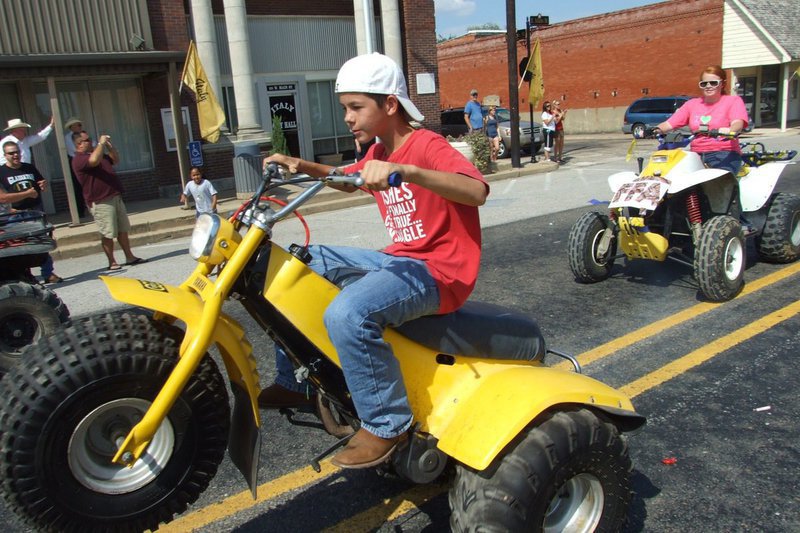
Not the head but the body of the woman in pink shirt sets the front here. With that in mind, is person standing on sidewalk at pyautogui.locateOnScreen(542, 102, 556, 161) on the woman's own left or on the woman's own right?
on the woman's own right

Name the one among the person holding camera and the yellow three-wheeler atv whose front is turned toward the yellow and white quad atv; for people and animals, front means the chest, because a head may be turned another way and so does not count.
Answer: the person holding camera

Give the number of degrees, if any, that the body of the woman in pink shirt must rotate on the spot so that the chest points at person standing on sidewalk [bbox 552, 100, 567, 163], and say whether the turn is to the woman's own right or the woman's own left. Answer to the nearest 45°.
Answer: approximately 135° to the woman's own right

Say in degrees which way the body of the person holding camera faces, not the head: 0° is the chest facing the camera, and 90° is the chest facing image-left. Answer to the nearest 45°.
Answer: approximately 315°

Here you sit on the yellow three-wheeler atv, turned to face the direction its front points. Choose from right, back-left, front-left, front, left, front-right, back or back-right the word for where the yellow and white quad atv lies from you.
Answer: back

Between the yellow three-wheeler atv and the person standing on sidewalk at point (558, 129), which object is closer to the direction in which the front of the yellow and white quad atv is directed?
the yellow three-wheeler atv

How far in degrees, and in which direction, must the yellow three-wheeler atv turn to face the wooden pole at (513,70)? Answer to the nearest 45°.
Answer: approximately 135° to its right

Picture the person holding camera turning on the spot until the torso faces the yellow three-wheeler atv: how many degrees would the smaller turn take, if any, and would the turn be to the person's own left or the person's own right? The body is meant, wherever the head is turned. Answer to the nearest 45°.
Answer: approximately 45° to the person's own right
